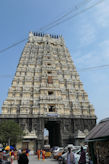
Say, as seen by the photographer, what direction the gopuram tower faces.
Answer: facing the viewer

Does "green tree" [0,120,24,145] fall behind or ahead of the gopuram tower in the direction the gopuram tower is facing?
ahead
